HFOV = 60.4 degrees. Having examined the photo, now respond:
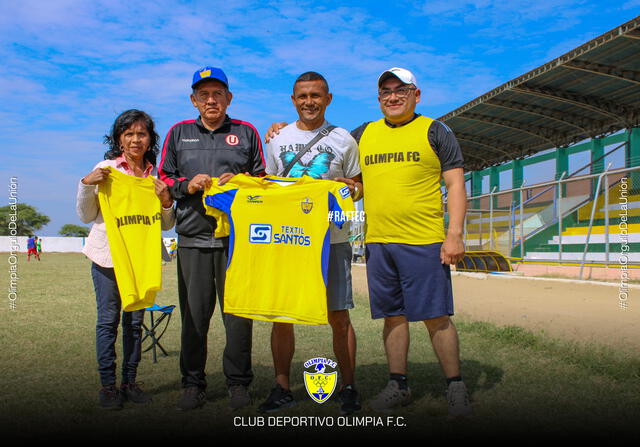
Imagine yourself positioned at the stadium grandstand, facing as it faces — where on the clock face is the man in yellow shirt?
The man in yellow shirt is roughly at 11 o'clock from the stadium grandstand.

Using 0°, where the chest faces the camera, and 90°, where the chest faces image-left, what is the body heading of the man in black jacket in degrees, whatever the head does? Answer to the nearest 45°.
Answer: approximately 0°

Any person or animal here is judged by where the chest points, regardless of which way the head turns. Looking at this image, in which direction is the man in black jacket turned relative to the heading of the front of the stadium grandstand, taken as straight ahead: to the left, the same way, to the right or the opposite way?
to the left

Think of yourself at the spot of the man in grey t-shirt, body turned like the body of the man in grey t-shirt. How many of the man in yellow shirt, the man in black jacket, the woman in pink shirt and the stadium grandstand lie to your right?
2

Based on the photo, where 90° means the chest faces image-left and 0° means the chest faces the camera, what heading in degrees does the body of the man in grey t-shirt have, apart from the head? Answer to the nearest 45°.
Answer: approximately 0°

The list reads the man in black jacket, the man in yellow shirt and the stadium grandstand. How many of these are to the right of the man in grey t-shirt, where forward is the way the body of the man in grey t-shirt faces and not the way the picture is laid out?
1

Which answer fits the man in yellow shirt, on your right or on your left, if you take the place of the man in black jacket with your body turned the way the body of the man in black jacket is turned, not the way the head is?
on your left

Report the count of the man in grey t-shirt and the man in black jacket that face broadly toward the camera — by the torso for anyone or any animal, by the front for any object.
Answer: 2

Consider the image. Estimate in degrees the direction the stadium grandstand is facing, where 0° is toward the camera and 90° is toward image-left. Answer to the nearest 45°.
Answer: approximately 45°

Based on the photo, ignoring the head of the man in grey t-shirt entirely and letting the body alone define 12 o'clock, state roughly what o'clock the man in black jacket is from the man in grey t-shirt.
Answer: The man in black jacket is roughly at 3 o'clock from the man in grey t-shirt.

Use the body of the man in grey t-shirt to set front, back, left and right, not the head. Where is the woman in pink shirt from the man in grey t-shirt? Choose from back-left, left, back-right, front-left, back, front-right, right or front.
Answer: right

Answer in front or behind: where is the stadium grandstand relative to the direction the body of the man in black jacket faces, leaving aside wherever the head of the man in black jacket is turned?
behind
